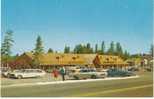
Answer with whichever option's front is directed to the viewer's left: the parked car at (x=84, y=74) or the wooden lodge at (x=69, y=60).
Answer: the parked car

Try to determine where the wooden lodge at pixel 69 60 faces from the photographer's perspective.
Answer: facing the viewer

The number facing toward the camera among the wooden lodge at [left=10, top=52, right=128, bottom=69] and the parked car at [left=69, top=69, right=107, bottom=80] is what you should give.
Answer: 1

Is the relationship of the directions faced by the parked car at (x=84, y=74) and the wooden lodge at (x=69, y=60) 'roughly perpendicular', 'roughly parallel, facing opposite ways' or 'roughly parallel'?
roughly perpendicular

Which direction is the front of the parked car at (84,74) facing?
to the viewer's left
